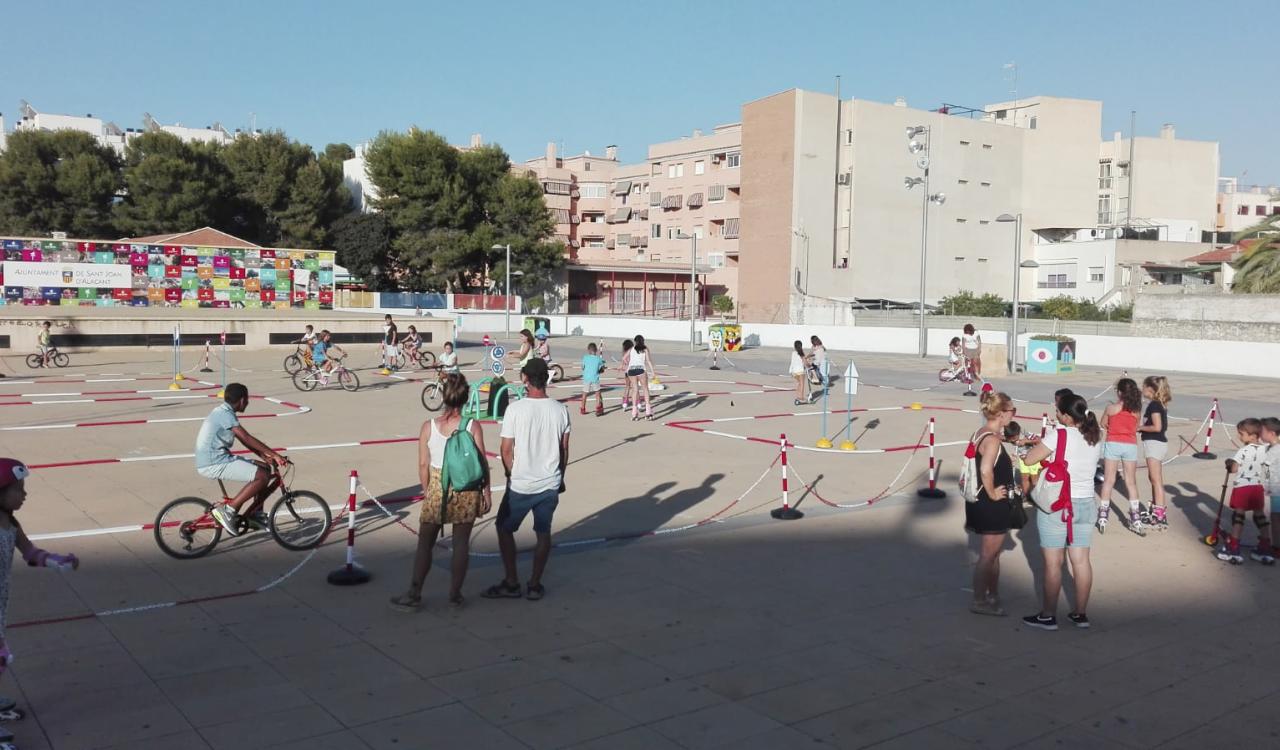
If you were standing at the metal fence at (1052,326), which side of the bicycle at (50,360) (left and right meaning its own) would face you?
front

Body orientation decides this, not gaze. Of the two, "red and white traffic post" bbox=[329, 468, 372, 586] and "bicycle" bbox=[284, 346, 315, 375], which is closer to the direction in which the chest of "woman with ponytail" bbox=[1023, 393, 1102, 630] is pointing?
the bicycle

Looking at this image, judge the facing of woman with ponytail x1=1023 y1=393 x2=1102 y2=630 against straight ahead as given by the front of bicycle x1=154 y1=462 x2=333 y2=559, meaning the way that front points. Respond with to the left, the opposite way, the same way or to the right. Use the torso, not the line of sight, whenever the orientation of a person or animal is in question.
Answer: to the left

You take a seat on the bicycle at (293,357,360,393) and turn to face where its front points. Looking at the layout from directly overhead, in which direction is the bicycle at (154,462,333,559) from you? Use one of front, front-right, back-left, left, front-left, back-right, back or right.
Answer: right

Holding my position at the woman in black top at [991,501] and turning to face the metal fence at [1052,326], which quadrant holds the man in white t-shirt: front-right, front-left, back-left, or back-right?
back-left

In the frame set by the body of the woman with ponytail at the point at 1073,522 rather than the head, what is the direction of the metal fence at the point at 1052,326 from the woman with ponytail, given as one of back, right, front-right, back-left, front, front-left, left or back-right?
front-right

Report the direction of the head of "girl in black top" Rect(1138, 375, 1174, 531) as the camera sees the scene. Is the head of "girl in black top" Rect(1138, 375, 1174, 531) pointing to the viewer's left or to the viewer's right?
to the viewer's left

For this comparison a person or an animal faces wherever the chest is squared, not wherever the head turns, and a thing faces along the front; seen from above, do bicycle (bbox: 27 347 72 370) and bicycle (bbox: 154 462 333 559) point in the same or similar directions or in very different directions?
same or similar directions

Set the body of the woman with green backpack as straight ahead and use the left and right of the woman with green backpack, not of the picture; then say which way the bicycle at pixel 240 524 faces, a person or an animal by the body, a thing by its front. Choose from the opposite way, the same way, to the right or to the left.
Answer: to the right

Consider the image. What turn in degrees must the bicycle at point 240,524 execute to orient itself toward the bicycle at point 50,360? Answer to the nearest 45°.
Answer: approximately 90° to its left

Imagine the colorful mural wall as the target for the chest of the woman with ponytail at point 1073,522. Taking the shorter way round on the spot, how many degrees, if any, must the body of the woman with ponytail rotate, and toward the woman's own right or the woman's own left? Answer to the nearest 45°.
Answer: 0° — they already face it

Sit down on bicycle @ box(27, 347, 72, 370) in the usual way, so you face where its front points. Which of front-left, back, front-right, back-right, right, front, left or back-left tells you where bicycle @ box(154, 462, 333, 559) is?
right

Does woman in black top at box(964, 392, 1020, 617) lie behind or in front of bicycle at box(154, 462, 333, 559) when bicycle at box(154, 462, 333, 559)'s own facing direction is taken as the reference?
in front

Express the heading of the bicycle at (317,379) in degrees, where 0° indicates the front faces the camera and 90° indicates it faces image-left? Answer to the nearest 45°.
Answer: approximately 270°

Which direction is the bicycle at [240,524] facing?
to the viewer's right

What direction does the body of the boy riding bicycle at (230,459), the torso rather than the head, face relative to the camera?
to the viewer's right

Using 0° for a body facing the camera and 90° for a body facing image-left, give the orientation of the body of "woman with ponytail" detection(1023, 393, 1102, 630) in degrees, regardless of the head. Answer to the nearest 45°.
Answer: approximately 135°

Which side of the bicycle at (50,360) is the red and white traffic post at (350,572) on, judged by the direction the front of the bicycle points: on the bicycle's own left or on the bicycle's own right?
on the bicycle's own right

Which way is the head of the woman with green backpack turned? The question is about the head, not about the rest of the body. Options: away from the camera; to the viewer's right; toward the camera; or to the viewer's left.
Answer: away from the camera

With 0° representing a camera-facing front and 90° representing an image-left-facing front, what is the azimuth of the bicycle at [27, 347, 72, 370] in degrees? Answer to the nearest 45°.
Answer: approximately 270°
